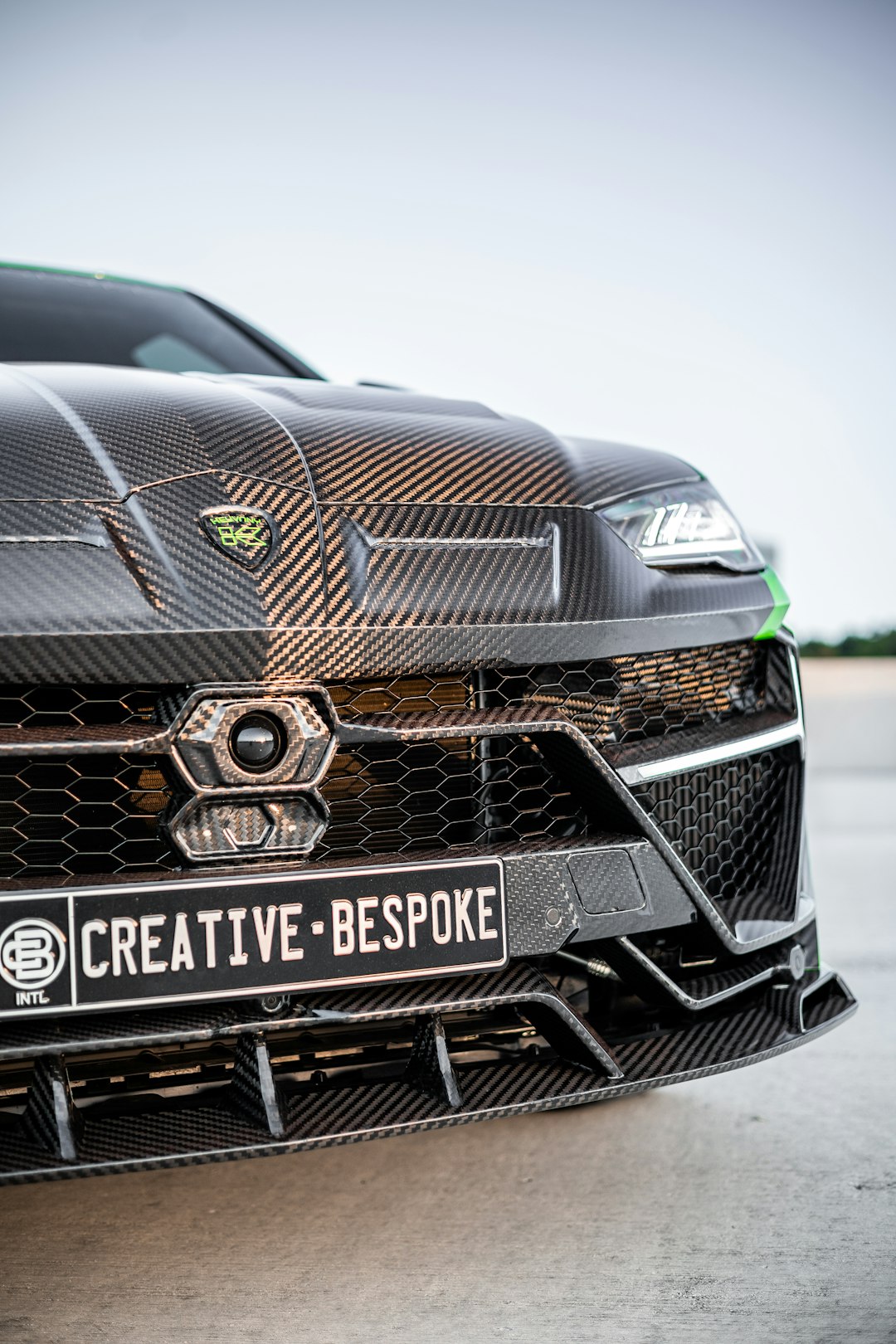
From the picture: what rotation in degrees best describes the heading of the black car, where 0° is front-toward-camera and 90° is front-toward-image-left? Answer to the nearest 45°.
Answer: approximately 315°
